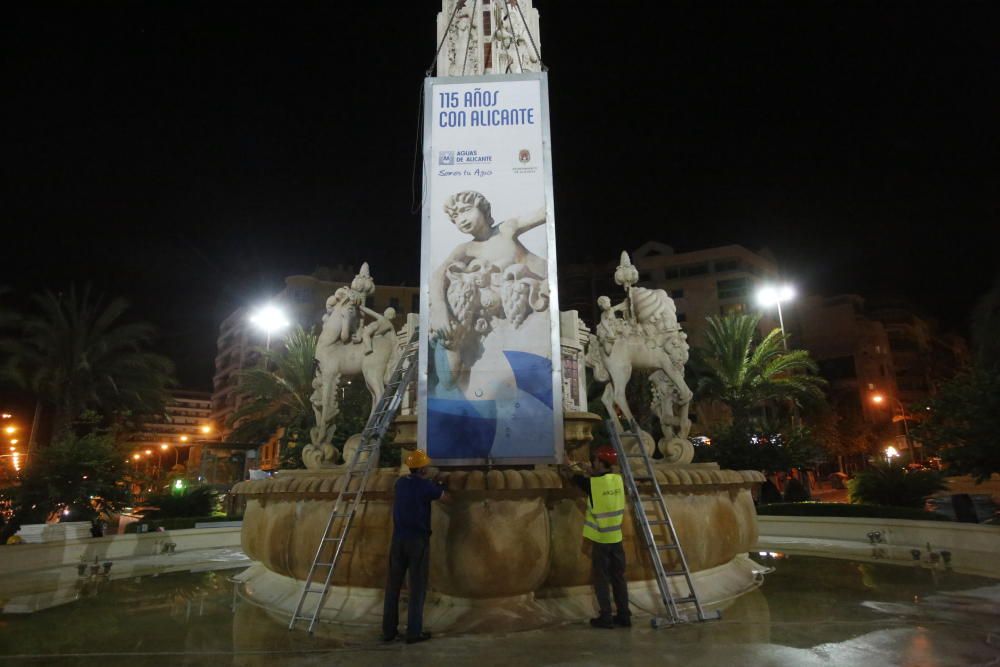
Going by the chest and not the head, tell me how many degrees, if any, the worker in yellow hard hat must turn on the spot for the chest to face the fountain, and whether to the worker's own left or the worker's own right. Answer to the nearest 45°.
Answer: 0° — they already face it

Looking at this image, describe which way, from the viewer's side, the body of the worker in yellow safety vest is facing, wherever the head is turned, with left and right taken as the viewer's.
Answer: facing away from the viewer and to the left of the viewer

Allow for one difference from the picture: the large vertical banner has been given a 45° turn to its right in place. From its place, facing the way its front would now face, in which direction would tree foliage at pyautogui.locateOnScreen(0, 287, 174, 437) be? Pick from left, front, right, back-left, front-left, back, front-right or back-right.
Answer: right

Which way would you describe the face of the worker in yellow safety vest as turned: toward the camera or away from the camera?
away from the camera

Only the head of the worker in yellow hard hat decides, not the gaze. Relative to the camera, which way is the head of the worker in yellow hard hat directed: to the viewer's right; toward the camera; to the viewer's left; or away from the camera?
away from the camera

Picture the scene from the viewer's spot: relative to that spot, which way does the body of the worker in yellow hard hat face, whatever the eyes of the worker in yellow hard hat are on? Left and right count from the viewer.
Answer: facing away from the viewer and to the right of the viewer

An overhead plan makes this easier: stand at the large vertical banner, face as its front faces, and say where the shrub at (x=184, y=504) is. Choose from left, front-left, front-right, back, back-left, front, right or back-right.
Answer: back-right

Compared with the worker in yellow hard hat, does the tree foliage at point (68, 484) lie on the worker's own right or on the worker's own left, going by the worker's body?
on the worker's own left
